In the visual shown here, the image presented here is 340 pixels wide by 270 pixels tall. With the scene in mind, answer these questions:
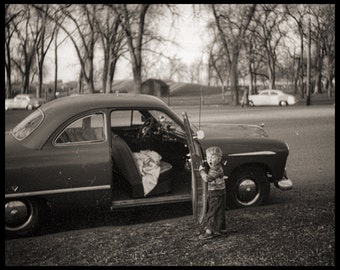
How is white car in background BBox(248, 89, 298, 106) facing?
to the viewer's left

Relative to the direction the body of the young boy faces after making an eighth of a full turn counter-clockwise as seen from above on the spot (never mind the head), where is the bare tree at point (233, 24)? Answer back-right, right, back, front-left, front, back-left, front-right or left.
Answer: back

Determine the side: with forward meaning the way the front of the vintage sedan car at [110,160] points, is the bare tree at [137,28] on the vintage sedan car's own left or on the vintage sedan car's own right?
on the vintage sedan car's own left

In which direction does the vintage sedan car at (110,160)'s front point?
to the viewer's right

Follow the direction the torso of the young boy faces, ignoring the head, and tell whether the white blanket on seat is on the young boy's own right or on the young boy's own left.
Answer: on the young boy's own right

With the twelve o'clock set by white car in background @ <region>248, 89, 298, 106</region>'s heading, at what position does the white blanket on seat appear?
The white blanket on seat is roughly at 9 o'clock from the white car in background.

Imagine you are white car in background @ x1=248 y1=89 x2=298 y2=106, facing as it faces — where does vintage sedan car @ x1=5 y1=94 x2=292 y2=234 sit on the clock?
The vintage sedan car is roughly at 9 o'clock from the white car in background.

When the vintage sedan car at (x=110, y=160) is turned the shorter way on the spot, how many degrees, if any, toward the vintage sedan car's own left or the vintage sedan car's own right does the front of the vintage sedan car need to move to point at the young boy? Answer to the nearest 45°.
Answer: approximately 45° to the vintage sedan car's own right

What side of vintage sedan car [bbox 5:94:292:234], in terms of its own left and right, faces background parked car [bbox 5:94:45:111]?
left
